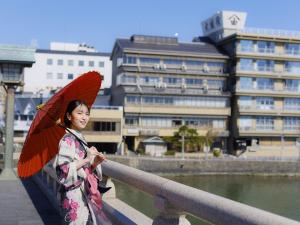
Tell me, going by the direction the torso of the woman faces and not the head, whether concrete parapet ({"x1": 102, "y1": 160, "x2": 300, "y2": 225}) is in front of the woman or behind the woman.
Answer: in front

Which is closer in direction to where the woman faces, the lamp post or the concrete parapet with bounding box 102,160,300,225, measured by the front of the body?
the concrete parapet

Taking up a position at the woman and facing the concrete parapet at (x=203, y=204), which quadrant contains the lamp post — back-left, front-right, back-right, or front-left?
back-left

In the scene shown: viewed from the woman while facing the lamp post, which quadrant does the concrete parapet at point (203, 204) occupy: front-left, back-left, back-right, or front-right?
back-right
